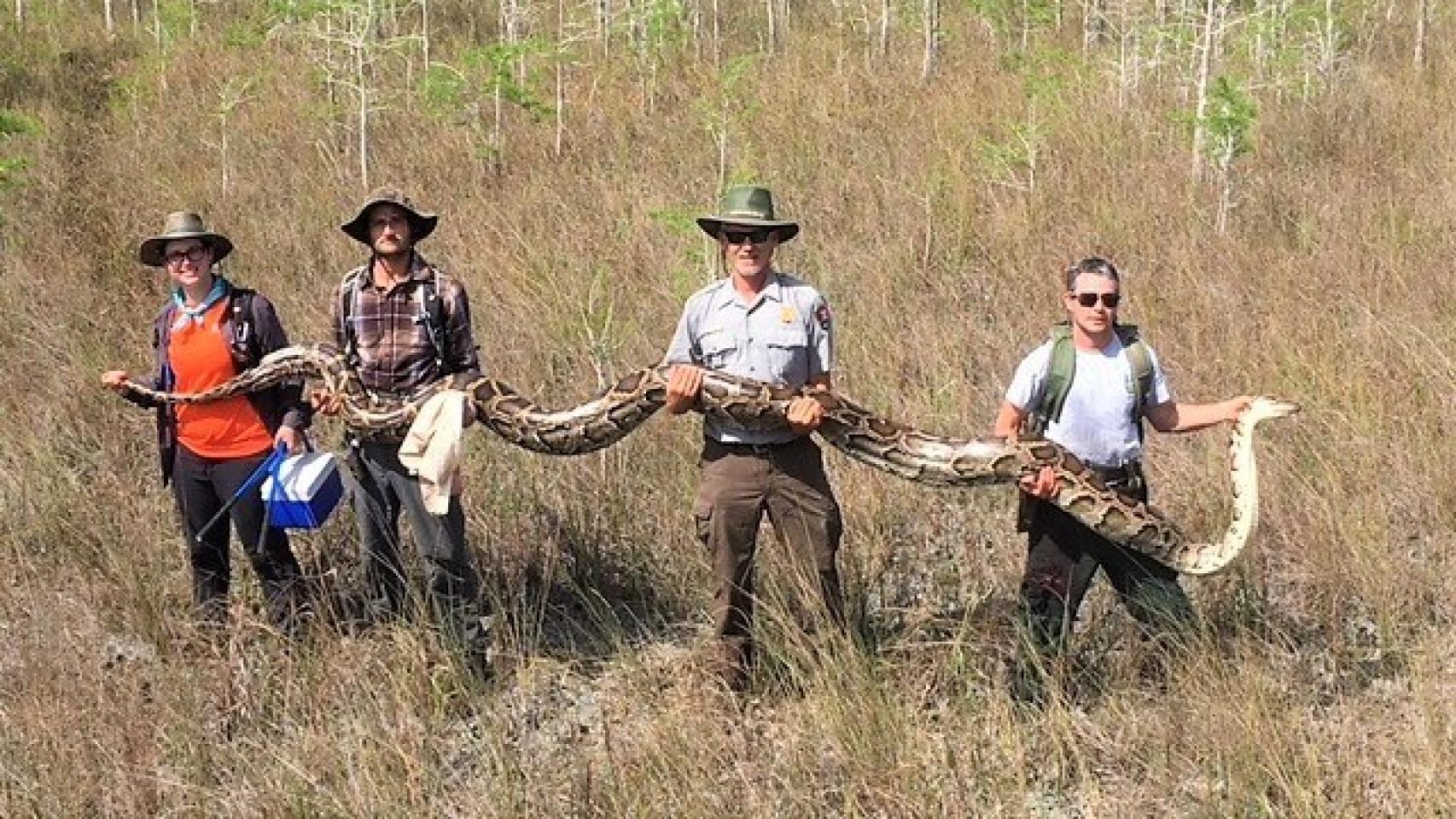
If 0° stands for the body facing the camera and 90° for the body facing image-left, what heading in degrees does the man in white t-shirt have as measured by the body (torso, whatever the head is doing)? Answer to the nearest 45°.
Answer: approximately 0°

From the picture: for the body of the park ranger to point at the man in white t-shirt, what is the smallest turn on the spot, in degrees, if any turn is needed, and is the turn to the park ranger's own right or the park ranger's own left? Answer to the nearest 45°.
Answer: approximately 90° to the park ranger's own left

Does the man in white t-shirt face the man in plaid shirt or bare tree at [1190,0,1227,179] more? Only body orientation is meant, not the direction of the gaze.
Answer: the man in plaid shirt

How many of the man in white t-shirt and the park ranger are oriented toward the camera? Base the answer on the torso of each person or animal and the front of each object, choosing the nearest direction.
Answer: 2

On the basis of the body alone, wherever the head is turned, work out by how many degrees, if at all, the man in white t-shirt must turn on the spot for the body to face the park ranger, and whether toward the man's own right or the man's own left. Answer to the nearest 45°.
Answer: approximately 90° to the man's own right

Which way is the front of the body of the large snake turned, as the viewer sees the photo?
to the viewer's right

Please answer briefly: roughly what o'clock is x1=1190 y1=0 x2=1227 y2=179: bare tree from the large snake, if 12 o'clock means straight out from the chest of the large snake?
The bare tree is roughly at 10 o'clock from the large snake.

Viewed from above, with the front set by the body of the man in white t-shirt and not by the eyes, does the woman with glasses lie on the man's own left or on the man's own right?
on the man's own right
